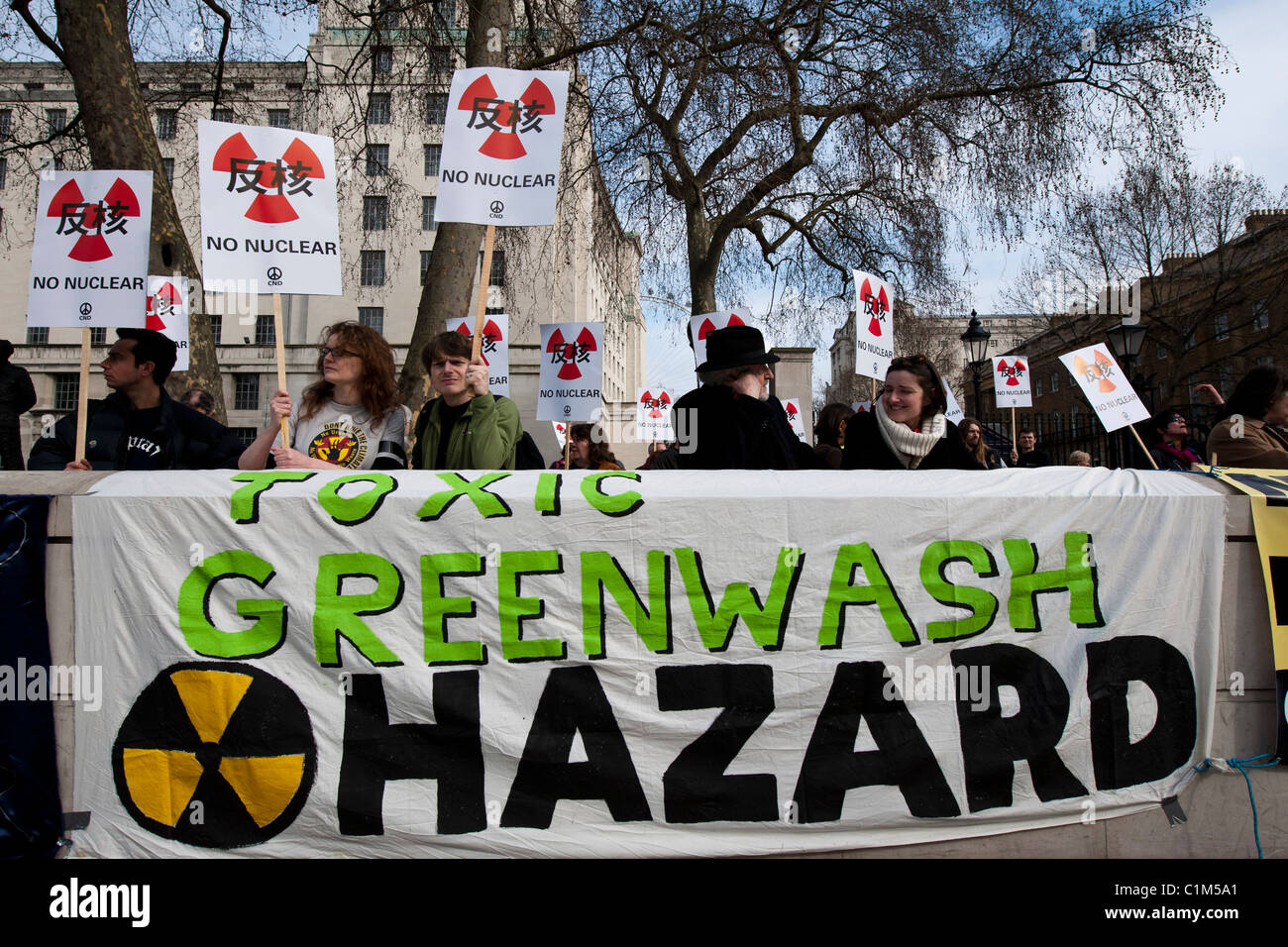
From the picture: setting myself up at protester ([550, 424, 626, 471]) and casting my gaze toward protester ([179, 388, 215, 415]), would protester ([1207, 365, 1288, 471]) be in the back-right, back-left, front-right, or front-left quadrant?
back-left

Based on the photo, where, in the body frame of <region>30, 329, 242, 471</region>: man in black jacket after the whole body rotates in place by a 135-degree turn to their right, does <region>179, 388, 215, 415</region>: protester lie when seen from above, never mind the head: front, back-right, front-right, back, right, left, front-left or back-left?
front-right

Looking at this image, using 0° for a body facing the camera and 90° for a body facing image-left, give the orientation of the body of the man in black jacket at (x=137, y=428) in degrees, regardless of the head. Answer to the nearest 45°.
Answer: approximately 0°

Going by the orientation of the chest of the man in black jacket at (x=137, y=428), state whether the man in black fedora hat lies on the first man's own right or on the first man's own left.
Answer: on the first man's own left
